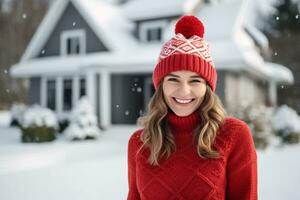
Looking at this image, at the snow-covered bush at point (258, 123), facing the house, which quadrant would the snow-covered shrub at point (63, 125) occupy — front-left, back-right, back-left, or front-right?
front-left

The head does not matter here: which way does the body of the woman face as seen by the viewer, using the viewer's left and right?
facing the viewer

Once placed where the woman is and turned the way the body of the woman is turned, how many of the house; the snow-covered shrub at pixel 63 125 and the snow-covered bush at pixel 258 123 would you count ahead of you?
0

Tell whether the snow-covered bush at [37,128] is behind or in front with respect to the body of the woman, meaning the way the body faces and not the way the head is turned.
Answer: behind

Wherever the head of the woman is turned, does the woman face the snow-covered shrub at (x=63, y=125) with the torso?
no

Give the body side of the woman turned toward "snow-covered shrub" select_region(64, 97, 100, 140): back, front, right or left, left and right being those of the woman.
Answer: back

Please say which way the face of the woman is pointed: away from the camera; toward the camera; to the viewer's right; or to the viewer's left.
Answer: toward the camera

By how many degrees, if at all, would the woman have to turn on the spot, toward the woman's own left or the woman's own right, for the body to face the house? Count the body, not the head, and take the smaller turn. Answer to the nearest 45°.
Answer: approximately 180°

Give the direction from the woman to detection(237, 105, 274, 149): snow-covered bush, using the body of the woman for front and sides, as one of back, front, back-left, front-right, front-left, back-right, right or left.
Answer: back
